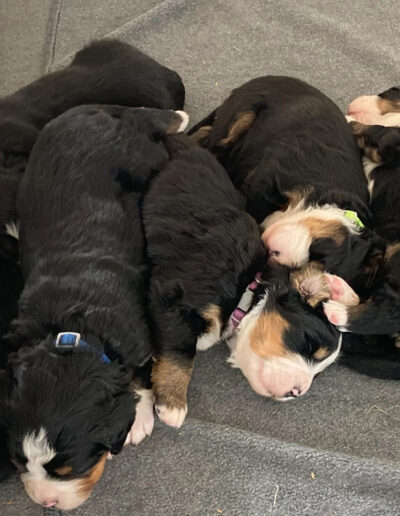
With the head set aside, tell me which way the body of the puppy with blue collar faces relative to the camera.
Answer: toward the camera

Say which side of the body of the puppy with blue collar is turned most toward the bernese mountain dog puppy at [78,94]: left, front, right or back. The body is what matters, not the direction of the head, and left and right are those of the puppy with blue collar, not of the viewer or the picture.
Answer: back

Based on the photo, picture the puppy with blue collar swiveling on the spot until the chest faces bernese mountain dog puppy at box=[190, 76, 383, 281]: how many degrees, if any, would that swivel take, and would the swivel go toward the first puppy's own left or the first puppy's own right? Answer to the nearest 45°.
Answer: approximately 135° to the first puppy's own left

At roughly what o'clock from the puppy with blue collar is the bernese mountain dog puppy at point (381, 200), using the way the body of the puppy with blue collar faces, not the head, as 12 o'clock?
The bernese mountain dog puppy is roughly at 8 o'clock from the puppy with blue collar.
